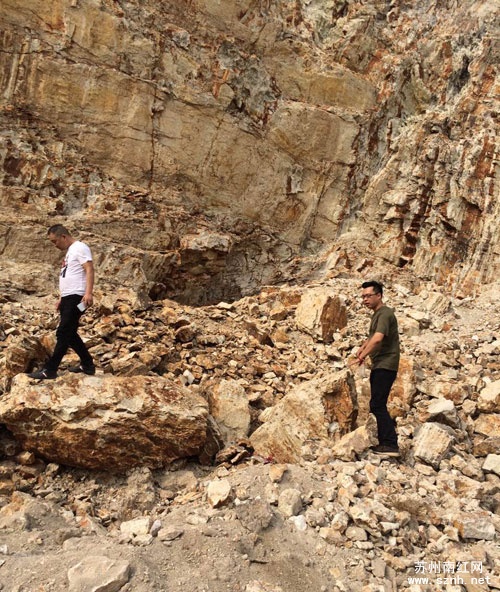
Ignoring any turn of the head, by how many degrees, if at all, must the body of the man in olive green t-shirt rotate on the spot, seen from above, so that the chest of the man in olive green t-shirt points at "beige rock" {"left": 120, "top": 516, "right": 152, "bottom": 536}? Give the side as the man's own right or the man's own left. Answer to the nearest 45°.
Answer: approximately 45° to the man's own left

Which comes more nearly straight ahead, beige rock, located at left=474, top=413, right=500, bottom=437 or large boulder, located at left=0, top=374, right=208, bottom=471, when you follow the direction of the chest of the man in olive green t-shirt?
the large boulder

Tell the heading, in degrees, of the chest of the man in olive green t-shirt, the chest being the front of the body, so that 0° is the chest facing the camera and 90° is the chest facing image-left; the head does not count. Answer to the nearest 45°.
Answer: approximately 90°
